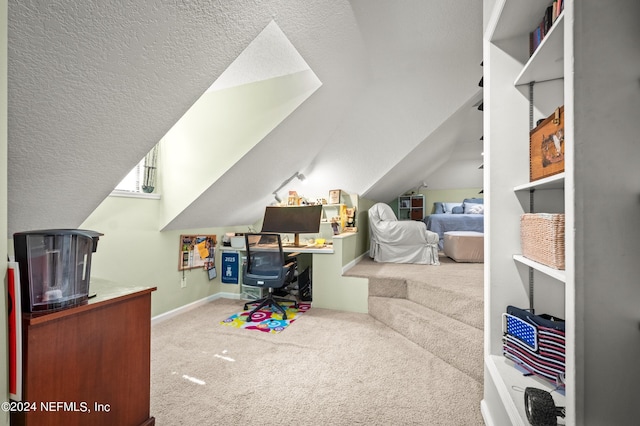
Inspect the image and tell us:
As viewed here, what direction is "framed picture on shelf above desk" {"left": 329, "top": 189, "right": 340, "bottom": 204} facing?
toward the camera

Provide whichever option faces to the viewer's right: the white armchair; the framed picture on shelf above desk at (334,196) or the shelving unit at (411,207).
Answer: the white armchair

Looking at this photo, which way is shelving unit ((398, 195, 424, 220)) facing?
toward the camera

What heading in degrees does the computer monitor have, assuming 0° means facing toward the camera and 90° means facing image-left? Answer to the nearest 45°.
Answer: approximately 0°

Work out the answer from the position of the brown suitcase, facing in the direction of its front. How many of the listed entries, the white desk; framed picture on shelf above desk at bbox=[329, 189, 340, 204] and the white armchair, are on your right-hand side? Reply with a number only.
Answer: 3

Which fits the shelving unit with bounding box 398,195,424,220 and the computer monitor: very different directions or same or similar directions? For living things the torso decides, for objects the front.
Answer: same or similar directions

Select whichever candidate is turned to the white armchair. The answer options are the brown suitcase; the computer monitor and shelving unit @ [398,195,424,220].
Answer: the shelving unit

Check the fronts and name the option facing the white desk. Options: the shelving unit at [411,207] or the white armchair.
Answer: the shelving unit

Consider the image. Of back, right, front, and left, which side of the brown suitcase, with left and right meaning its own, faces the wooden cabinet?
front

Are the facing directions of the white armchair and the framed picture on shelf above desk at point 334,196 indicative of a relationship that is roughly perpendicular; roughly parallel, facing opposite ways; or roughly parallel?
roughly perpendicular

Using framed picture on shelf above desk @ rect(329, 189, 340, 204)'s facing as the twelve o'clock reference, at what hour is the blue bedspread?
The blue bedspread is roughly at 8 o'clock from the framed picture on shelf above desk.

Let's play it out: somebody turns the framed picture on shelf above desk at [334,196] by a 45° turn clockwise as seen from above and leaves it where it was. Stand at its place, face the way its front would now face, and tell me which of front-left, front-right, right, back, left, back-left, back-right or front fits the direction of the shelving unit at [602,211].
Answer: front-left

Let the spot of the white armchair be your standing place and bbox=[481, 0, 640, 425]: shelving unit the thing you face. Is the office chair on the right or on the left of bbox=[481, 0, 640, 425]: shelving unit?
right

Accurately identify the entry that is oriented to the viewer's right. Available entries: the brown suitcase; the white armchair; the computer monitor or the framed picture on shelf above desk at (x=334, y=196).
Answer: the white armchair

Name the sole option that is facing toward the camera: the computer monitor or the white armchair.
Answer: the computer monitor

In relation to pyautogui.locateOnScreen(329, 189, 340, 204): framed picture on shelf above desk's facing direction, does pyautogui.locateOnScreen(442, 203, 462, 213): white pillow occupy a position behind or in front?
behind

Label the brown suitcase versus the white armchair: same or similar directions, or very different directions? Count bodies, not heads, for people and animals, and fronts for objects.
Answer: very different directions

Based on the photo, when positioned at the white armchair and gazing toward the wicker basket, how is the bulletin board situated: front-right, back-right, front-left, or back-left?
front-right
